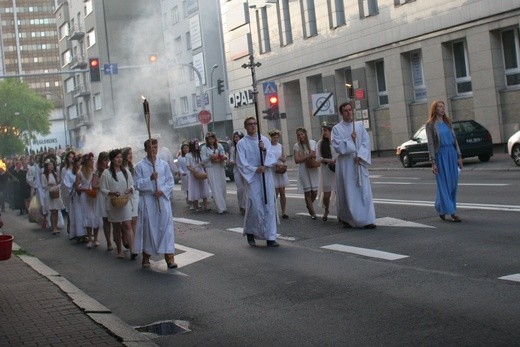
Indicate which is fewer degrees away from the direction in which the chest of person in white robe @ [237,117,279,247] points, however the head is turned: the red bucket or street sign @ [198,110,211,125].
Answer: the red bucket

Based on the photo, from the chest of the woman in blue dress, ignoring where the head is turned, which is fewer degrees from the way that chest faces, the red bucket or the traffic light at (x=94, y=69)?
the red bucket

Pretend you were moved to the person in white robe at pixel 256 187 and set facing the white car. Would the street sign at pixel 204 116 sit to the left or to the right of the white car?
left

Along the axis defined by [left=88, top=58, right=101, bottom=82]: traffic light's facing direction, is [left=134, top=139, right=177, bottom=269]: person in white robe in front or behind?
in front

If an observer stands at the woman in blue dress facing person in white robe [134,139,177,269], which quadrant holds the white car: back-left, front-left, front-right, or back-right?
back-right

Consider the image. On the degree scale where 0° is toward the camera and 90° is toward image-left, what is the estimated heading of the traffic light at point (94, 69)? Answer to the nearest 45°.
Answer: approximately 0°

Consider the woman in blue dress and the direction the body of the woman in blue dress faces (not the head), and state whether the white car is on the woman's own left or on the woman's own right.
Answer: on the woman's own left

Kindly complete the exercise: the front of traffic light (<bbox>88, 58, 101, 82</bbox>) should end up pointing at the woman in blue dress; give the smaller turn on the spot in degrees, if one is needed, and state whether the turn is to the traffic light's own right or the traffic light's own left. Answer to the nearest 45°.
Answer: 0° — it already faces them

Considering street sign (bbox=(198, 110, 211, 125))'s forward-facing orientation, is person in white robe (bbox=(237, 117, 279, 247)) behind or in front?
in front

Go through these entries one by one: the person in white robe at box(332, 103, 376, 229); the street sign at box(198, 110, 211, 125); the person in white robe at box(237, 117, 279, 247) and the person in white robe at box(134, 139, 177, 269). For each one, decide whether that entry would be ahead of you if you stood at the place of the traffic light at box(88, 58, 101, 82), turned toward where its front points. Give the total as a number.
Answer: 3

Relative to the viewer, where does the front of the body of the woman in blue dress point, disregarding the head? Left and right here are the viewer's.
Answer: facing the viewer and to the right of the viewer

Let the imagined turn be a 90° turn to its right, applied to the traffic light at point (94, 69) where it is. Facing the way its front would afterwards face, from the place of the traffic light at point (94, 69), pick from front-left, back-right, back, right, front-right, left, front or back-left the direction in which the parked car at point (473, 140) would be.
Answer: back-left

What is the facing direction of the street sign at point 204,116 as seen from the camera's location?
facing the viewer
